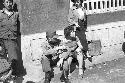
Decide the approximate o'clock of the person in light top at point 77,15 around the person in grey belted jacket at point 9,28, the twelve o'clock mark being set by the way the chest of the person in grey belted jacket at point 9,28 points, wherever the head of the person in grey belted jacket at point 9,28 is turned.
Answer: the person in light top at point 77,15 is roughly at 9 o'clock from the person in grey belted jacket at point 9,28.

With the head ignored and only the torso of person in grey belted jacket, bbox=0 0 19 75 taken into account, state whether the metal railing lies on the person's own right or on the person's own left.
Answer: on the person's own left

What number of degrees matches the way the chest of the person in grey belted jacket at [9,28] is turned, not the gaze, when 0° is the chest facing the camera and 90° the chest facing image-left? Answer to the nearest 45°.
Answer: approximately 0°
